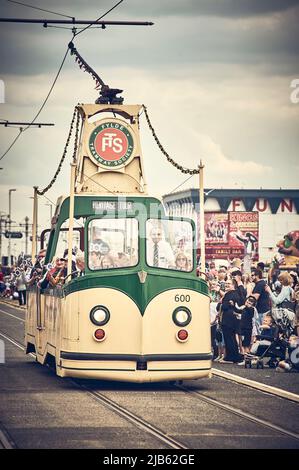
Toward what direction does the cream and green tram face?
toward the camera

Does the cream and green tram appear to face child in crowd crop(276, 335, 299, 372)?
no

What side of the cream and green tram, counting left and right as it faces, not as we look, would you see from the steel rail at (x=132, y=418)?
front

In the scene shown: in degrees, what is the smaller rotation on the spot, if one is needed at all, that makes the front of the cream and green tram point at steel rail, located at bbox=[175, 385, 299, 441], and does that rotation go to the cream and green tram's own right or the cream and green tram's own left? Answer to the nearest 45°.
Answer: approximately 45° to the cream and green tram's own left

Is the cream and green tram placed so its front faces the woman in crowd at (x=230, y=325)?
no

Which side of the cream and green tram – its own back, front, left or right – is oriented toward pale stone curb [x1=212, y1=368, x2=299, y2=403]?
left

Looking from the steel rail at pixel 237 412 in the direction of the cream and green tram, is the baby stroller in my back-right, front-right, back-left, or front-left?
front-right

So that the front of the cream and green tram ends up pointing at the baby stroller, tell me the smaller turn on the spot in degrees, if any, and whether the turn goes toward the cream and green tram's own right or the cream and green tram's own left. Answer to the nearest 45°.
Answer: approximately 45° to the cream and green tram's own left

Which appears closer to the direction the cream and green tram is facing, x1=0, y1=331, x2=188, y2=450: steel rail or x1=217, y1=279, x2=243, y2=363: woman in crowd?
the steel rail
